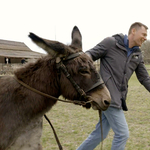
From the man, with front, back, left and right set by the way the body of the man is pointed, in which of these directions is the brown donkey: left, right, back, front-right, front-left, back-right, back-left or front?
right

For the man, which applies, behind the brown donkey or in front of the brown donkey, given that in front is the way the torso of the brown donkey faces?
in front

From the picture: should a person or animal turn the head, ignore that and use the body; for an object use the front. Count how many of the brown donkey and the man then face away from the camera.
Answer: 0

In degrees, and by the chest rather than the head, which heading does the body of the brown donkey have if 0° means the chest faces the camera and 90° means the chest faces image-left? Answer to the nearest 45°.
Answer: approximately 270°
